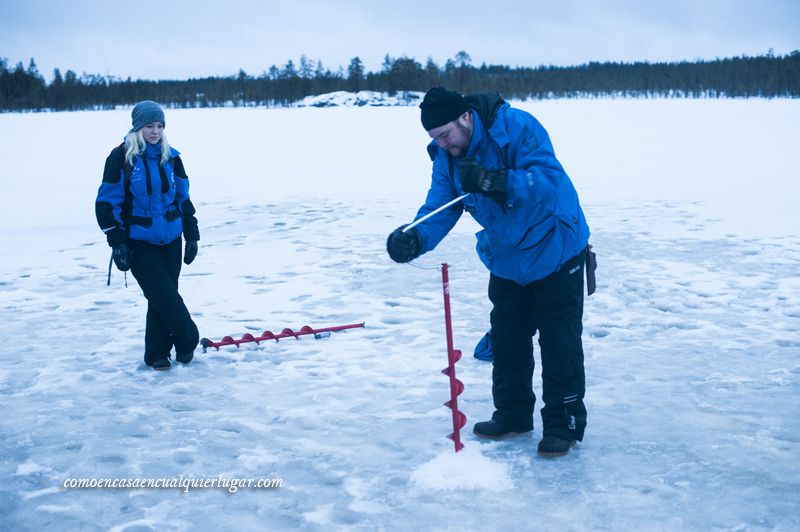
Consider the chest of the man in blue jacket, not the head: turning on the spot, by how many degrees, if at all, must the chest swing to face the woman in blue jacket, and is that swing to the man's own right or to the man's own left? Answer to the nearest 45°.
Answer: approximately 90° to the man's own right

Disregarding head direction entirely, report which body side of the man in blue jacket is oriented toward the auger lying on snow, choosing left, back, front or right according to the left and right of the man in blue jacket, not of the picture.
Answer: right

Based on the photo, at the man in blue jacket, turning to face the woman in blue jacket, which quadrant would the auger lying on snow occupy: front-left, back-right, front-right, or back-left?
front-right

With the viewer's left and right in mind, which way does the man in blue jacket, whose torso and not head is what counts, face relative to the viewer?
facing the viewer and to the left of the viewer

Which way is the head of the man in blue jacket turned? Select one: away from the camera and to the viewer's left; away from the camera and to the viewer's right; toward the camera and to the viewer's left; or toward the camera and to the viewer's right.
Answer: toward the camera and to the viewer's left

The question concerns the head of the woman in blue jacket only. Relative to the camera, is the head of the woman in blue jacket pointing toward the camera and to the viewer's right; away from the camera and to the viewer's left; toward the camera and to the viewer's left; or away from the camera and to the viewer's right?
toward the camera and to the viewer's right
